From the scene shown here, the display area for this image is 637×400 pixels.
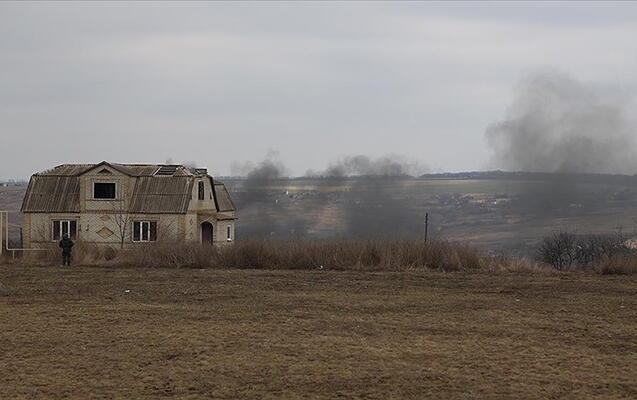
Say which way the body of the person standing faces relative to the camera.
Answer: away from the camera

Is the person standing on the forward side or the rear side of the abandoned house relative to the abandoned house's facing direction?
on the forward side

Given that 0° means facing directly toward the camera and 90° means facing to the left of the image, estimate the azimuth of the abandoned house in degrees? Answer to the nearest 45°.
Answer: approximately 0°

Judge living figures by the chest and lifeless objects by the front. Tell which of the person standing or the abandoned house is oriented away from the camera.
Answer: the person standing

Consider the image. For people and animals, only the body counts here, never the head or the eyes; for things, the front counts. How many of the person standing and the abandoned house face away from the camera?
1

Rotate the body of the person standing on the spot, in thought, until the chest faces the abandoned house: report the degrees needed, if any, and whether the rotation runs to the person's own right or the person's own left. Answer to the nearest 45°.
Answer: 0° — they already face it

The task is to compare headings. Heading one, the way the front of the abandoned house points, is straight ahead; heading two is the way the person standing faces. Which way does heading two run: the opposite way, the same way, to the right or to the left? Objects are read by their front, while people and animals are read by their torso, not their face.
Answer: the opposite way

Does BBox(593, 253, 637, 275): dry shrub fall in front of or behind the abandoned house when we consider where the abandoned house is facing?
in front

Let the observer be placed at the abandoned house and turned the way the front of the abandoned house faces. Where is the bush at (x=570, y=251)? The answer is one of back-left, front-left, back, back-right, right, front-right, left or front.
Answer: front-left

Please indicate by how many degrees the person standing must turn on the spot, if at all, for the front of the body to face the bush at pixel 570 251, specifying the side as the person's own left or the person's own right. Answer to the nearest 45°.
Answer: approximately 90° to the person's own right

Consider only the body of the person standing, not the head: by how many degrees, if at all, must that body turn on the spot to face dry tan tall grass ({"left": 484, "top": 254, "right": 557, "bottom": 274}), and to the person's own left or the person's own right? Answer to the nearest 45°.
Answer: approximately 135° to the person's own right

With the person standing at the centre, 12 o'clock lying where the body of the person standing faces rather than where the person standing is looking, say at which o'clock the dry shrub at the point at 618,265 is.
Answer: The dry shrub is roughly at 4 o'clock from the person standing.
